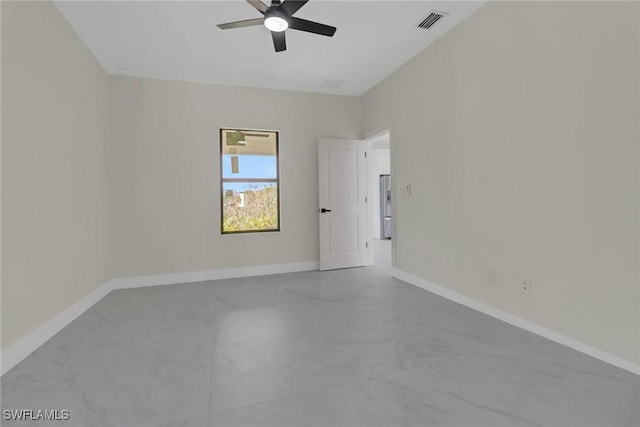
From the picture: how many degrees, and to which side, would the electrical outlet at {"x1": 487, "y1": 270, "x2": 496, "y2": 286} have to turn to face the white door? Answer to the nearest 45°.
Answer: approximately 90° to its right

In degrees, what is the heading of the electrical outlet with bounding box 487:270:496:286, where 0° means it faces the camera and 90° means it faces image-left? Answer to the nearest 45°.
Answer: approximately 45°

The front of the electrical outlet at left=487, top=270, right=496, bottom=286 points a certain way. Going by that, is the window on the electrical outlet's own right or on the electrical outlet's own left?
on the electrical outlet's own right
